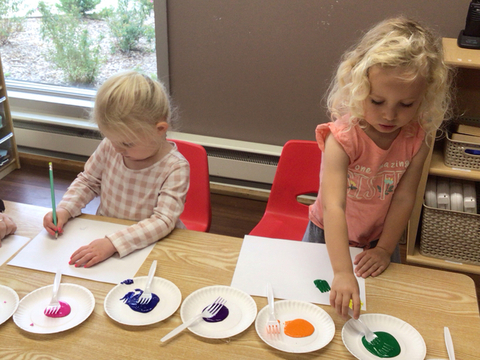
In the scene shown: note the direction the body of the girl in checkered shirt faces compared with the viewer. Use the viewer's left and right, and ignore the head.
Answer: facing the viewer and to the left of the viewer

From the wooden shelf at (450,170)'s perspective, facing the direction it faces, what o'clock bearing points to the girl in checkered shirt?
The girl in checkered shirt is roughly at 1 o'clock from the wooden shelf.

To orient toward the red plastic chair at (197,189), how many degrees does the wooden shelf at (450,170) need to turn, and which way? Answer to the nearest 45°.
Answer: approximately 45° to its right

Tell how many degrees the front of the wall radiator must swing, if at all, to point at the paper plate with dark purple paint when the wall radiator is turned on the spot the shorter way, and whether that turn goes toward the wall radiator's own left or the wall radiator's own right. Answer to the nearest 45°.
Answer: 0° — it already faces it

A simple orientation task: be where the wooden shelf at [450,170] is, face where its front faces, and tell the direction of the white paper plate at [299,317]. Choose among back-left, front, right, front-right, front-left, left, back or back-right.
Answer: front

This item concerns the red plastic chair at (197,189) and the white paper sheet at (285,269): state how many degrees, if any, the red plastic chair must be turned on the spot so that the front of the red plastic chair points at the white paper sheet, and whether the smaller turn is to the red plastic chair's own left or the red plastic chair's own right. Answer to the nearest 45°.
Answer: approximately 45° to the red plastic chair's own left

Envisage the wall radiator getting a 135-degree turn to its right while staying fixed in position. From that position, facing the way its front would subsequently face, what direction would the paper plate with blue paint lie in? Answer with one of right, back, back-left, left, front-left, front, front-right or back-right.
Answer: back-left

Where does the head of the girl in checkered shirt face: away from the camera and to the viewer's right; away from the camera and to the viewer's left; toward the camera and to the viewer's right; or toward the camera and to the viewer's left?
toward the camera and to the viewer's left

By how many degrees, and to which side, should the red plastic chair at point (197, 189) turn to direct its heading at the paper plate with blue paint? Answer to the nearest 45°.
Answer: approximately 45° to its left

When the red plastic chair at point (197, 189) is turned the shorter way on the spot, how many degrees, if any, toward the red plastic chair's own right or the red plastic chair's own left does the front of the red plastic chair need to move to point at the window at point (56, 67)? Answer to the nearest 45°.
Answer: approximately 90° to the red plastic chair's own right

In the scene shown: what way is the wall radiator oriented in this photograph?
toward the camera
